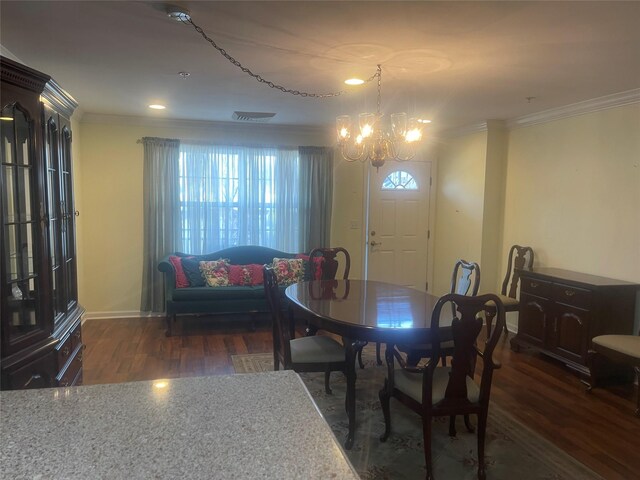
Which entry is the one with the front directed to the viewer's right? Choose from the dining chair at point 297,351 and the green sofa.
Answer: the dining chair

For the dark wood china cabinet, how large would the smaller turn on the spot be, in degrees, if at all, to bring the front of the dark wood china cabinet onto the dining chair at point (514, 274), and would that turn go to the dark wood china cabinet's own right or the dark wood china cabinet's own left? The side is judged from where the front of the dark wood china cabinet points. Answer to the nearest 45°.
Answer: approximately 45° to the dark wood china cabinet's own left

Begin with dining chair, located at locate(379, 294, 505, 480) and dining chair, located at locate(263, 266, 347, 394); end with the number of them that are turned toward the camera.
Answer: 0

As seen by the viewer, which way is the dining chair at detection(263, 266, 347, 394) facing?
to the viewer's right

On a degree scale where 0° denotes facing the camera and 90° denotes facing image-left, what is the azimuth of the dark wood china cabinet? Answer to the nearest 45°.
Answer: approximately 315°

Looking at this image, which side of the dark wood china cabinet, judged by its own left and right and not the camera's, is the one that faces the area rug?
front

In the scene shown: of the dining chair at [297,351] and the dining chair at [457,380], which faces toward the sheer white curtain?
the dining chair at [457,380]

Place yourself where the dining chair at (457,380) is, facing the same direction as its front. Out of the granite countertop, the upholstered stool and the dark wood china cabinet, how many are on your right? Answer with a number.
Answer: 1

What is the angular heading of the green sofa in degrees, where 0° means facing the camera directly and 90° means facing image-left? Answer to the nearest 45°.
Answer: approximately 0°

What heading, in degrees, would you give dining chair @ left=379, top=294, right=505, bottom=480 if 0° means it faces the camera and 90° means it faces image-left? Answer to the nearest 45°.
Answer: approximately 135°

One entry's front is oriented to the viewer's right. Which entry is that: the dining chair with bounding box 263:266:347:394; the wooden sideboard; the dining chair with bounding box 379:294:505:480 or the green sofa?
the dining chair with bounding box 263:266:347:394
